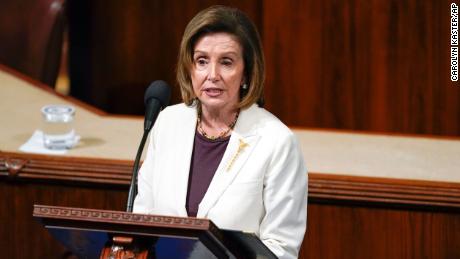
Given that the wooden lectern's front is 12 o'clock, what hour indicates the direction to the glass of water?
The glass of water is roughly at 4 o'clock from the wooden lectern.

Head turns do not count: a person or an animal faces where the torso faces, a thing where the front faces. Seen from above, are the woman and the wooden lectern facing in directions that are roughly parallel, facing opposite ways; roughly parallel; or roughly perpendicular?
roughly parallel

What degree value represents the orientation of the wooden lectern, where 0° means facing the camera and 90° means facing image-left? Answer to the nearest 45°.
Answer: approximately 45°

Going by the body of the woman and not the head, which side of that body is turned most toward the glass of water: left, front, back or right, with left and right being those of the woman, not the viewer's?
right

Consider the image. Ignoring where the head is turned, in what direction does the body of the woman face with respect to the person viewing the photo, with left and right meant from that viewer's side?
facing the viewer and to the left of the viewer

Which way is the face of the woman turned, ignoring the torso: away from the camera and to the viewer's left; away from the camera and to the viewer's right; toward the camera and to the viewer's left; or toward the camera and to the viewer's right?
toward the camera and to the viewer's left
